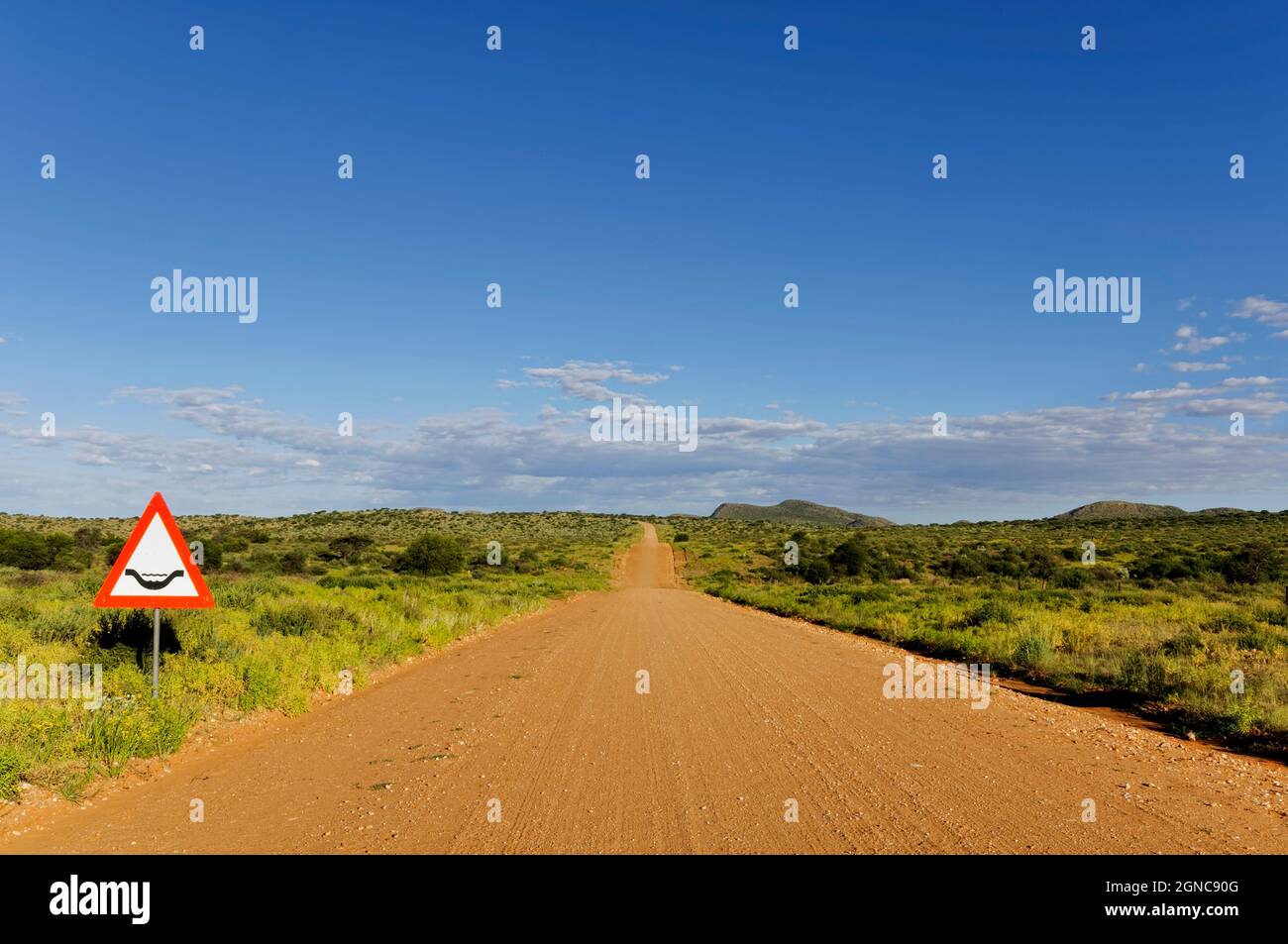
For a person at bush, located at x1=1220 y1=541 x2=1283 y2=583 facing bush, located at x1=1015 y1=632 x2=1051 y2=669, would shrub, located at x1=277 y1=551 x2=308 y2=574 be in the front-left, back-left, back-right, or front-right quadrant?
front-right

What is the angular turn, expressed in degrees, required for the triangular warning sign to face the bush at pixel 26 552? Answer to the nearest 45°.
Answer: approximately 180°

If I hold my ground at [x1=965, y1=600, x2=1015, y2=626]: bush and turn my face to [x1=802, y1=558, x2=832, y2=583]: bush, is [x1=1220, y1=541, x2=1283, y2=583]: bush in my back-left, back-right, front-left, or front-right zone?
front-right

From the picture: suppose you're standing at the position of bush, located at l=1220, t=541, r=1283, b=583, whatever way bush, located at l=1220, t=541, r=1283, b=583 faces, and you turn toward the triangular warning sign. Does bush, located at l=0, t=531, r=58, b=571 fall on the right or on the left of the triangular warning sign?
right

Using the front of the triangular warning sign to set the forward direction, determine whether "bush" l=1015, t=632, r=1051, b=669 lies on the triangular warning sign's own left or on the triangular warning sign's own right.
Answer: on the triangular warning sign's own left

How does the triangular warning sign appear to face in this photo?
toward the camera

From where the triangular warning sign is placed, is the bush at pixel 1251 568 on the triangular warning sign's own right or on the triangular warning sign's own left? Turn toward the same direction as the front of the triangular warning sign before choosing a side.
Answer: on the triangular warning sign's own left

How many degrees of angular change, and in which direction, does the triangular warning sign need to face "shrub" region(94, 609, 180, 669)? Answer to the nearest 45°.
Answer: approximately 180°

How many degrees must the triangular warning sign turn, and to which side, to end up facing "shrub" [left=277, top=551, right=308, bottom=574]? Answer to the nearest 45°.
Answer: approximately 180°

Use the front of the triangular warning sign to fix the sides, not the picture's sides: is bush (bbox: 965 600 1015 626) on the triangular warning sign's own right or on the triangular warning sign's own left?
on the triangular warning sign's own left
